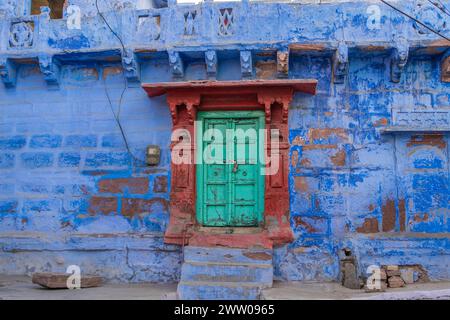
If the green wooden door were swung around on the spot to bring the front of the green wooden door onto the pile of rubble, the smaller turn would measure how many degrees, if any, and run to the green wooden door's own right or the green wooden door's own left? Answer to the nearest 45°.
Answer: approximately 90° to the green wooden door's own left

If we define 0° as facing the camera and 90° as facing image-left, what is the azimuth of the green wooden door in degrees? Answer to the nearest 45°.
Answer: approximately 0°
